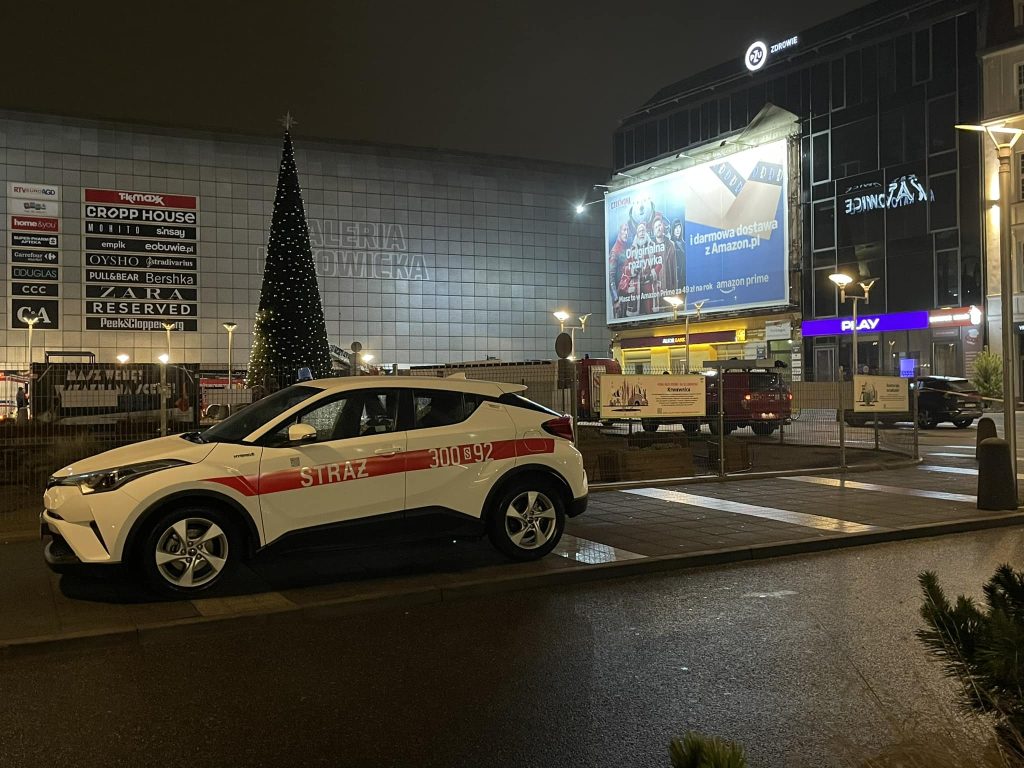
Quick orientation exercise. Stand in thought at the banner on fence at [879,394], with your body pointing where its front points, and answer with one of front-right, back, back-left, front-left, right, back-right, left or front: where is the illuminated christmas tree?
right

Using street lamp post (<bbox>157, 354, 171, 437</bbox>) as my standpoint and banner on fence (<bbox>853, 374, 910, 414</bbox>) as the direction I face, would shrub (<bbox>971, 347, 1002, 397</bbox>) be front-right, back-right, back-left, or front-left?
front-left

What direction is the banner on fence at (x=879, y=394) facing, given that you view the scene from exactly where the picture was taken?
facing the viewer

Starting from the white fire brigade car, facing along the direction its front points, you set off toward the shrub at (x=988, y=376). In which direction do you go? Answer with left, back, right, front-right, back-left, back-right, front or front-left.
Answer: back-right

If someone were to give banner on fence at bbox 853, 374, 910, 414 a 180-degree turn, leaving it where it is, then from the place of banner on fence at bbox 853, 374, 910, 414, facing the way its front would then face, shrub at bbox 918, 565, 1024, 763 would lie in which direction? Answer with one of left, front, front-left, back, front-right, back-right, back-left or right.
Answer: back

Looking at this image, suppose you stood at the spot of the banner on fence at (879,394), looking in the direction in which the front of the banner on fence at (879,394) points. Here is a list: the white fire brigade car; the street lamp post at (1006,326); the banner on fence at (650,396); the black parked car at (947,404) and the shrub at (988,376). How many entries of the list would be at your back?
2

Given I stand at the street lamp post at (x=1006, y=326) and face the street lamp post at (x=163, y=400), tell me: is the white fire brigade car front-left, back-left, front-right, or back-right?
front-left

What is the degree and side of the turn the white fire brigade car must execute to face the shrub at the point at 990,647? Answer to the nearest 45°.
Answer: approximately 90° to its left

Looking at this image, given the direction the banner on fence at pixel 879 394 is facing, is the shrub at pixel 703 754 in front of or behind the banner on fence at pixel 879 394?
in front

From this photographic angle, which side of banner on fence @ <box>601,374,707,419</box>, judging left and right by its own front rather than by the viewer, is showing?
front

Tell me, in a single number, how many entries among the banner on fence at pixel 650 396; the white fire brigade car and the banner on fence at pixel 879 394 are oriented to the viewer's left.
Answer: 1

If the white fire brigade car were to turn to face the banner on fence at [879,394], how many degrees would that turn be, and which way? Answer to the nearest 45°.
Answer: approximately 135° to its right

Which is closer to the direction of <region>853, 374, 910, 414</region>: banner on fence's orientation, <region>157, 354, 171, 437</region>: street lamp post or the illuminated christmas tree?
the street lamp post

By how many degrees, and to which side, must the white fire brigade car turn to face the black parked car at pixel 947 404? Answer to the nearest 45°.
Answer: approximately 135° to its right

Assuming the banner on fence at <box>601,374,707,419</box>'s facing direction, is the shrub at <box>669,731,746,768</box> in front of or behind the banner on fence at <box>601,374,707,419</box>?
in front

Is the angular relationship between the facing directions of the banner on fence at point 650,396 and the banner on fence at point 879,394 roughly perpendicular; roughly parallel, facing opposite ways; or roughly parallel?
roughly parallel

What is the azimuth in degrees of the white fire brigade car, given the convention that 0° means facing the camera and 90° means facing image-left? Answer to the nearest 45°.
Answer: approximately 90°
